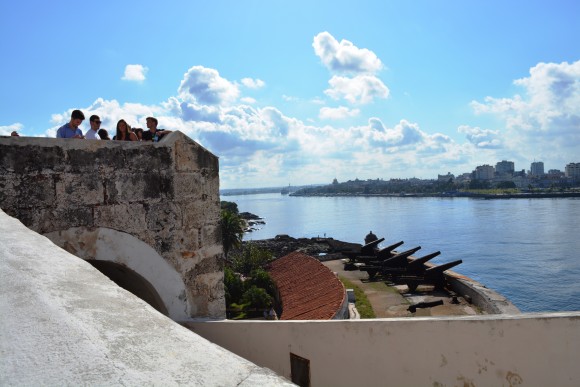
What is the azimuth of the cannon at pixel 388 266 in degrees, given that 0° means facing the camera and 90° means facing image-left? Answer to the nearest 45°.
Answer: approximately 270°

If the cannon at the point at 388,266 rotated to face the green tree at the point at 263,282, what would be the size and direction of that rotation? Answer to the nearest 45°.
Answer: approximately 135° to its right

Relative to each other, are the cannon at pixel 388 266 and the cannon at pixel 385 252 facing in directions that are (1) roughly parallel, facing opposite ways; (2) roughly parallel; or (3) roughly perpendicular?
roughly parallel

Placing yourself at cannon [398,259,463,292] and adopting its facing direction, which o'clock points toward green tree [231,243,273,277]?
The green tree is roughly at 7 o'clock from the cannon.

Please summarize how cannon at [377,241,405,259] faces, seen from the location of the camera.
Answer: facing to the right of the viewer

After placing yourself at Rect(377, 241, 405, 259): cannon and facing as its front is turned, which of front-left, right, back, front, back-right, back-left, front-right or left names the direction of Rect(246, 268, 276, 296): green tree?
back-right

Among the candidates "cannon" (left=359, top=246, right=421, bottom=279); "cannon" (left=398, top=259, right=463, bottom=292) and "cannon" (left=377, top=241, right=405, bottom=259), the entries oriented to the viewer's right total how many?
3

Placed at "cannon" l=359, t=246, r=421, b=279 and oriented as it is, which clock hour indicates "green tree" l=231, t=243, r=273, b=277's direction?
The green tree is roughly at 7 o'clock from the cannon.

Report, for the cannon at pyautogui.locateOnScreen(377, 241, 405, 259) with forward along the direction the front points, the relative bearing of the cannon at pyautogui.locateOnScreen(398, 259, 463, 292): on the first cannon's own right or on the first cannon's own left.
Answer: on the first cannon's own right

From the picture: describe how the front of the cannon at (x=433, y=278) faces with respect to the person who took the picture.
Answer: facing to the right of the viewer

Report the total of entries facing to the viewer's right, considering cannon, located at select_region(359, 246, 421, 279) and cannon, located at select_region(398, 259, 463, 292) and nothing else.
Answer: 2

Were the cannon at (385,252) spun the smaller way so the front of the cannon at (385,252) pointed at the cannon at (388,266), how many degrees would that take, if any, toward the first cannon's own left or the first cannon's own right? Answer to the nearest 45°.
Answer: approximately 90° to the first cannon's own right
